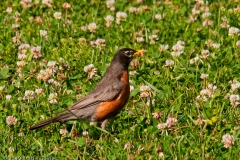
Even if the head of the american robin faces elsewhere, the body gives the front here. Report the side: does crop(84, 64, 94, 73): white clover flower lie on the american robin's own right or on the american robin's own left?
on the american robin's own left

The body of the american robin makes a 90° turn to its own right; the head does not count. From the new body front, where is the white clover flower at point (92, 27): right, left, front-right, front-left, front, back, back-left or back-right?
back

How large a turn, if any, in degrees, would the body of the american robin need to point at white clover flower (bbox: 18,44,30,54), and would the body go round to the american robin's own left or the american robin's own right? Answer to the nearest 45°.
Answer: approximately 135° to the american robin's own left

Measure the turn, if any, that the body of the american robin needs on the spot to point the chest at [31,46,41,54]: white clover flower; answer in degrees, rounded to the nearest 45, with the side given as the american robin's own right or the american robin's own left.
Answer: approximately 135° to the american robin's own left

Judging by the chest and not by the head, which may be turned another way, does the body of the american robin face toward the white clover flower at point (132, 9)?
no

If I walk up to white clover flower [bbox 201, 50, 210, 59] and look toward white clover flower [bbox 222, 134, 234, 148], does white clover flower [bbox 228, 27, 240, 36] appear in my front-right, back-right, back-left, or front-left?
back-left

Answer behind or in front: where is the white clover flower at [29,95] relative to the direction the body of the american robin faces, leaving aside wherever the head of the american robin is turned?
behind

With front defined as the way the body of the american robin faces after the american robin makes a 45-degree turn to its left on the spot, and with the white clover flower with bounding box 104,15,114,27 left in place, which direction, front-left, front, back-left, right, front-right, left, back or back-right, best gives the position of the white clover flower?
front-left

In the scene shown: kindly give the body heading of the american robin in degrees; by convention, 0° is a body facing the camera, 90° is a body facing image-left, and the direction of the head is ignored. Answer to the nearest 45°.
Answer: approximately 270°

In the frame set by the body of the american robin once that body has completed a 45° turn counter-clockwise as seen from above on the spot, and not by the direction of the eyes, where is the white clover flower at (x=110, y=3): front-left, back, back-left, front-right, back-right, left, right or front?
front-left
